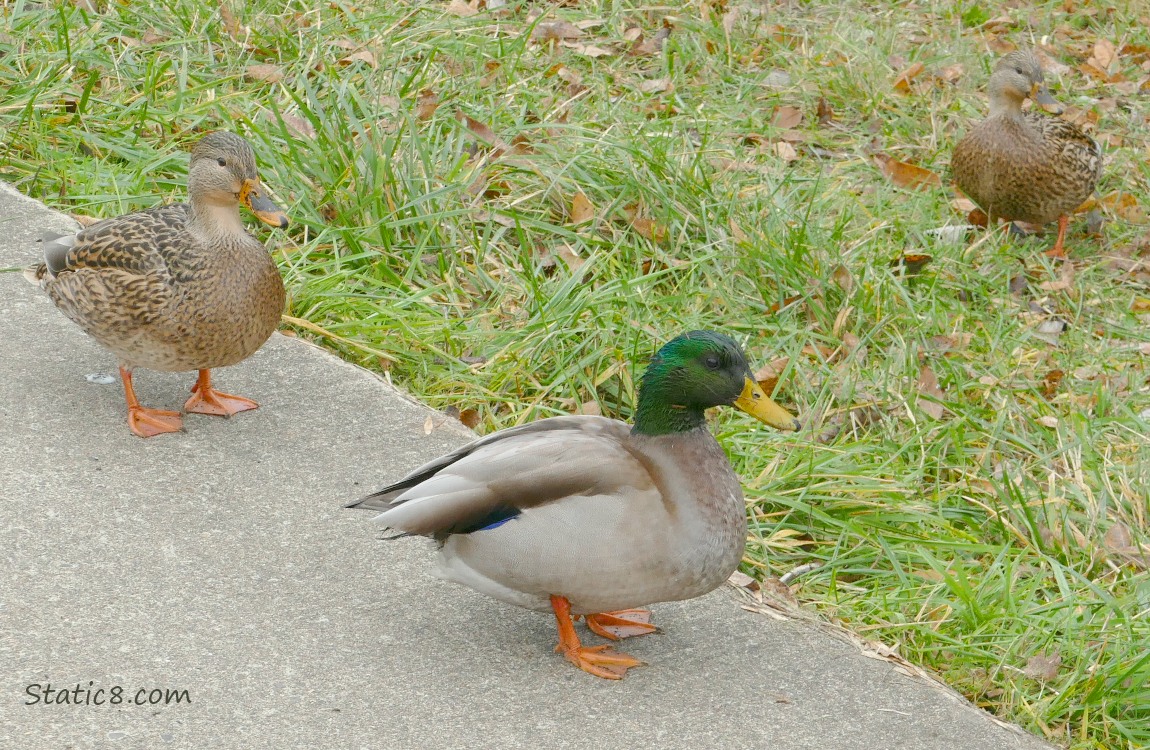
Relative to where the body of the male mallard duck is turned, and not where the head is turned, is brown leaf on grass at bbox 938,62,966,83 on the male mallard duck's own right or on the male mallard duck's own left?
on the male mallard duck's own left

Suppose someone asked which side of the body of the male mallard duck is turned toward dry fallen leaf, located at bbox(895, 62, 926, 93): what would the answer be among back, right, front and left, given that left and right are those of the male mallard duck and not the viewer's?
left

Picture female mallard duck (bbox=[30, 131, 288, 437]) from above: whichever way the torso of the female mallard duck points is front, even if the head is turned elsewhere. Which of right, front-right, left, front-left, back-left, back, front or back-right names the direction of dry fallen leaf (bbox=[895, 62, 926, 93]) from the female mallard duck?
left

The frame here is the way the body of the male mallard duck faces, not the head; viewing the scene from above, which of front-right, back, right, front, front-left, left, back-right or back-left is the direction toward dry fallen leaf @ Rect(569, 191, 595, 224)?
left

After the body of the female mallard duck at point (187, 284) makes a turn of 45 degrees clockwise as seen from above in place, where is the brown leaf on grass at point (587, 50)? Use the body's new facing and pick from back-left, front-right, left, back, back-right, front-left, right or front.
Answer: back-left

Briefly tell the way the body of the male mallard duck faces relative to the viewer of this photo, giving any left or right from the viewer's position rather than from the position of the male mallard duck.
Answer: facing to the right of the viewer

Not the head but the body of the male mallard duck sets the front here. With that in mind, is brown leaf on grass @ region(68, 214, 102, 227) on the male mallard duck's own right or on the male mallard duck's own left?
on the male mallard duck's own left

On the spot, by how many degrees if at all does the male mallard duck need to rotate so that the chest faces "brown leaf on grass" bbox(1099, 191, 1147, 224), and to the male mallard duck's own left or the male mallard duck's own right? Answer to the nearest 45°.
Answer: approximately 45° to the male mallard duck's own left

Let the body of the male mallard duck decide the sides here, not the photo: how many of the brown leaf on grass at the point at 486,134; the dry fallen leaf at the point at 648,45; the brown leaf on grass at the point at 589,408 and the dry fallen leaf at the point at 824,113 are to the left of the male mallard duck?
4

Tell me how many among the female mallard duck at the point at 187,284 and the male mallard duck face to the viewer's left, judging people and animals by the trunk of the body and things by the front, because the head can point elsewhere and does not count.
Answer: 0

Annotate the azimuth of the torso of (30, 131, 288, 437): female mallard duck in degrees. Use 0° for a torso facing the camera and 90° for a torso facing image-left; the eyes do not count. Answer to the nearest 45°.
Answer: approximately 315°

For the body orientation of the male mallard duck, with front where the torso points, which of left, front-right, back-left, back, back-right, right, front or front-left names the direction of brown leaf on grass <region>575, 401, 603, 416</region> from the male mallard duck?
left

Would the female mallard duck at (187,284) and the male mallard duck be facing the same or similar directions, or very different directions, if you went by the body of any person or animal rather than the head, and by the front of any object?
same or similar directions
